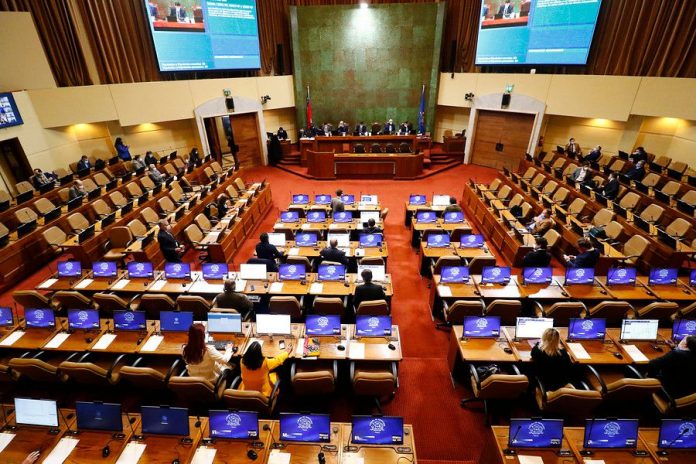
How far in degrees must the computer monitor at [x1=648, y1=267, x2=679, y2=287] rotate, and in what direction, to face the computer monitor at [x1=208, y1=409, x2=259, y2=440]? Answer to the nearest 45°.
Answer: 0° — it already faces it

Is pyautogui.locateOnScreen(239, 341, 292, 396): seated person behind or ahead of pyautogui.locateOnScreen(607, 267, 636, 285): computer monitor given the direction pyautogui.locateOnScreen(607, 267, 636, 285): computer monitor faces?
ahead

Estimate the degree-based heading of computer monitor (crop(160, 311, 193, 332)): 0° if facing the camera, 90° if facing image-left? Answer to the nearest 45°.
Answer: approximately 0°

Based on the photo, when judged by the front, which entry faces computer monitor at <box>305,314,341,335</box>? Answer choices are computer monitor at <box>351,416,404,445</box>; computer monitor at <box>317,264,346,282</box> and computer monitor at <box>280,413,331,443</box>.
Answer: computer monitor at <box>317,264,346,282</box>

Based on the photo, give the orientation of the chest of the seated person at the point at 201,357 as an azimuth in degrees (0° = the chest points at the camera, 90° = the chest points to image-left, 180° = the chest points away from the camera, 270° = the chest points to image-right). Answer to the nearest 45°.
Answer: approximately 225°

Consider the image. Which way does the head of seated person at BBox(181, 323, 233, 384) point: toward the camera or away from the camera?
away from the camera

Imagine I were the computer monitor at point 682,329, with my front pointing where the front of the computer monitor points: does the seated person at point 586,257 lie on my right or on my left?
on my right

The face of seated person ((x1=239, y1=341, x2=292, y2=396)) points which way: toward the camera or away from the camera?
away from the camera

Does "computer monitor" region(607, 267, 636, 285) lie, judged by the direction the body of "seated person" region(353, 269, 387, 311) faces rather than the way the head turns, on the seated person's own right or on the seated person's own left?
on the seated person's own right

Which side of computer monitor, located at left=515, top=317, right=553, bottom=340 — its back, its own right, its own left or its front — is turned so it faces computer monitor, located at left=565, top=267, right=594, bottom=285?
back

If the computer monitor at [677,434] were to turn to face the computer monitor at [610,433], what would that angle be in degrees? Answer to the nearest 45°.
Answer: approximately 45° to its right

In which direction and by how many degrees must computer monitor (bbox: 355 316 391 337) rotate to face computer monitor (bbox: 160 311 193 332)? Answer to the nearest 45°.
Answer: approximately 90° to its right

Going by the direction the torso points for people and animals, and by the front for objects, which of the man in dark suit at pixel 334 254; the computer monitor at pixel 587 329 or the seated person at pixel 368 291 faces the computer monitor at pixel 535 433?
the computer monitor at pixel 587 329

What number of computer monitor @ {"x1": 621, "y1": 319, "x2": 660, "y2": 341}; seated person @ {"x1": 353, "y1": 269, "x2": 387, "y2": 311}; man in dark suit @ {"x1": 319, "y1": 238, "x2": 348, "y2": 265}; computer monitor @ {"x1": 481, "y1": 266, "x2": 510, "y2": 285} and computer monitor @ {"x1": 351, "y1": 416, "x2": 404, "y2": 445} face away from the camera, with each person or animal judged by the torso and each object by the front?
2

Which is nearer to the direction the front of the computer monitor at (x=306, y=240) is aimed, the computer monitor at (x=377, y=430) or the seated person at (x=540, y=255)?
the computer monitor
